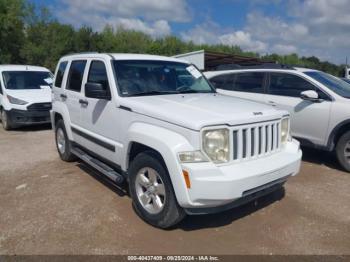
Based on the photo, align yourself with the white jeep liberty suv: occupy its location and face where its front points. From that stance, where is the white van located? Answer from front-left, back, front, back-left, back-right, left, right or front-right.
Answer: back

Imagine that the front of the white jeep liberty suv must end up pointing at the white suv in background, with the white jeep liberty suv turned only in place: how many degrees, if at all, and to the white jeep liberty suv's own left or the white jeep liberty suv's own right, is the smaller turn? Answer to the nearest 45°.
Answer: approximately 90° to the white jeep liberty suv's own left

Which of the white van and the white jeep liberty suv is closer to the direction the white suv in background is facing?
the white jeep liberty suv

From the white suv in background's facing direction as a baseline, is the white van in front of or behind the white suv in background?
behind
